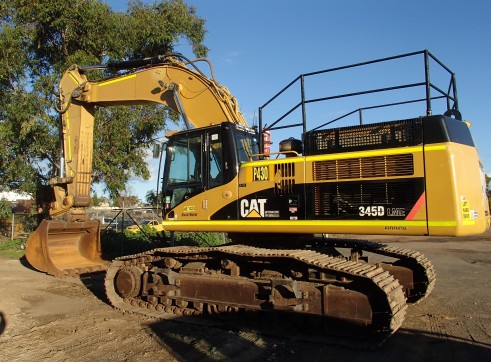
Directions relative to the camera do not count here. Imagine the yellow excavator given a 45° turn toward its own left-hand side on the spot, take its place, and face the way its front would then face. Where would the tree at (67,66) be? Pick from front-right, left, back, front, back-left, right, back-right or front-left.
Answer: front-right

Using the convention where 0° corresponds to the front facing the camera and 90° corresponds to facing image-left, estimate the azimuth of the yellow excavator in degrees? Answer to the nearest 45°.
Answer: approximately 135°

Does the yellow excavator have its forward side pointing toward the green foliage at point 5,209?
yes
